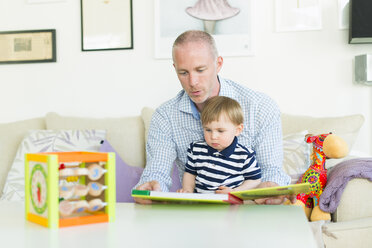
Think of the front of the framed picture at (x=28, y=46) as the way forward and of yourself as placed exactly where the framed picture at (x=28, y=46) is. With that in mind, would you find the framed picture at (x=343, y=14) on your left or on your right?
on your left

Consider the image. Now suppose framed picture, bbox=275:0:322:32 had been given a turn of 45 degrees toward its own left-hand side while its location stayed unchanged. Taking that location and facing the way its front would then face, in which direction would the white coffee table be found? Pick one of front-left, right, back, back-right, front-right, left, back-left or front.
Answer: front-right

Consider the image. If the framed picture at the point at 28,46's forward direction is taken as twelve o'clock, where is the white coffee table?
The white coffee table is roughly at 12 o'clock from the framed picture.

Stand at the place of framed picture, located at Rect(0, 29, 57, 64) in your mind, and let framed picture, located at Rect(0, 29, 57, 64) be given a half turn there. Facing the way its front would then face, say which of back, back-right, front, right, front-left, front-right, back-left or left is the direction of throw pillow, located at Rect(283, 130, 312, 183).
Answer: back-right

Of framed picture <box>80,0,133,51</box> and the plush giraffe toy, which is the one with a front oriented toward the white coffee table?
the framed picture

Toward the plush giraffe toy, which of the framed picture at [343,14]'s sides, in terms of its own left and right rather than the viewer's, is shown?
front

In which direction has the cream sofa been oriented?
toward the camera

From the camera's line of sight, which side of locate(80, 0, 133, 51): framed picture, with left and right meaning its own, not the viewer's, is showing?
front

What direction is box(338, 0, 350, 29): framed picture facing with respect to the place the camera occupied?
facing the viewer

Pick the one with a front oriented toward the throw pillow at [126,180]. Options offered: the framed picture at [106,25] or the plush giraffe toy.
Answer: the framed picture

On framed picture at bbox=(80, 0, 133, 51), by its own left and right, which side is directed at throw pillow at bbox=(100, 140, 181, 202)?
front
